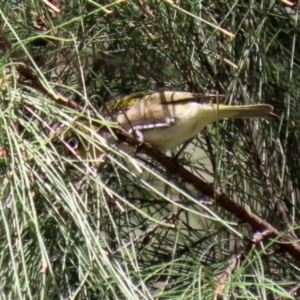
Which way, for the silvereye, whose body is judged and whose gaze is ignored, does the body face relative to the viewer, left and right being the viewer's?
facing to the left of the viewer
